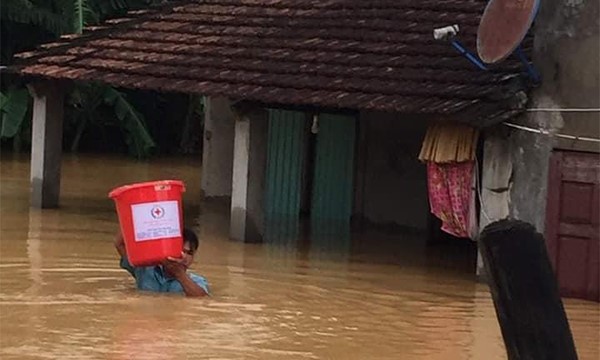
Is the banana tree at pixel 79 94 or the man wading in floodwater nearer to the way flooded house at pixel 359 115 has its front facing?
the man wading in floodwater

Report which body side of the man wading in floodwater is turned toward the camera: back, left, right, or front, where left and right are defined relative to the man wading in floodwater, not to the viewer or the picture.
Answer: front

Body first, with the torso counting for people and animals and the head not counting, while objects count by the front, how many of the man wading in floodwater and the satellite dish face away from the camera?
0

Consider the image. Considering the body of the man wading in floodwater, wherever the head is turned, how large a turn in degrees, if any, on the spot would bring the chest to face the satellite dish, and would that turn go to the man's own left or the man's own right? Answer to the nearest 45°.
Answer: approximately 90° to the man's own left

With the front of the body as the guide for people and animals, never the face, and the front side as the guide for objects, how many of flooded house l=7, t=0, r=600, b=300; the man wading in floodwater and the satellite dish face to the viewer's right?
0

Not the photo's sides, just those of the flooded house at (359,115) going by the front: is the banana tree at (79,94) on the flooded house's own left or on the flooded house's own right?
on the flooded house's own right

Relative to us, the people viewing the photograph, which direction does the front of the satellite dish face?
facing the viewer and to the left of the viewer

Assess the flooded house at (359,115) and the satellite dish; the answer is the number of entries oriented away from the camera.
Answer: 0
